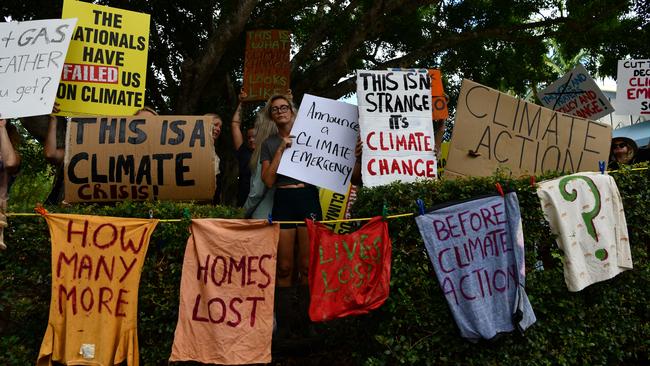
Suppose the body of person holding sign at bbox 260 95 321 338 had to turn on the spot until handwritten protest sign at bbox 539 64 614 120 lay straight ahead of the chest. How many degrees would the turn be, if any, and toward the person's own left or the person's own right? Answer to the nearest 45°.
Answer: approximately 90° to the person's own left

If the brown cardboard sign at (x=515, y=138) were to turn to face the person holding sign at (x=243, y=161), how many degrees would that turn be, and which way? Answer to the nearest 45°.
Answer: approximately 90° to its right

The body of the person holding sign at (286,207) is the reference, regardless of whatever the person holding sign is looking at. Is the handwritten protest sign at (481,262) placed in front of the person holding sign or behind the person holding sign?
in front

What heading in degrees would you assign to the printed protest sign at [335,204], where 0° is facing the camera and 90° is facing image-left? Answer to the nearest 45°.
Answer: approximately 0°

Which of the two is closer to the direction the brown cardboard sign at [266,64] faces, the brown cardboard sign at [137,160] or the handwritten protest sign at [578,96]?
the brown cardboard sign

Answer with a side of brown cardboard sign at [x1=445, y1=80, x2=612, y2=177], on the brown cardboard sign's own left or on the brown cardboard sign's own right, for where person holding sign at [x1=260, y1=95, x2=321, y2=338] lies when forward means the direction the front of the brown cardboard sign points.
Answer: on the brown cardboard sign's own right

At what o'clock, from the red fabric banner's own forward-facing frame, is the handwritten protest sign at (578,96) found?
The handwritten protest sign is roughly at 7 o'clock from the red fabric banner.

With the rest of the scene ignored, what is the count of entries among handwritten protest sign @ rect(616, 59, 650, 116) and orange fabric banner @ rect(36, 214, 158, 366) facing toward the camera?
2
